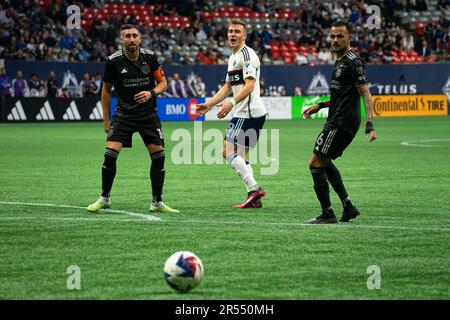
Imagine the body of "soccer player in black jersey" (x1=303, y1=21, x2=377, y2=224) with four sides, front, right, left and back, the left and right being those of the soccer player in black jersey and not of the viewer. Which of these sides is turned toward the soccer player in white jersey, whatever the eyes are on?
right

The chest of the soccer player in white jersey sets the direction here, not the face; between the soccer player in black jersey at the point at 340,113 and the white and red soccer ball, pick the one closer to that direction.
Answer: the white and red soccer ball

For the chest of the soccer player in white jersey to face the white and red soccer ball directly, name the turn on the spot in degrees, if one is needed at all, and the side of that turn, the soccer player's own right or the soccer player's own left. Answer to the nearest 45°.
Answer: approximately 45° to the soccer player's own left

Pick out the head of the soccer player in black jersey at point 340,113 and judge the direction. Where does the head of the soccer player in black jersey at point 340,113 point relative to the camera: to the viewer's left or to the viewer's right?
to the viewer's left

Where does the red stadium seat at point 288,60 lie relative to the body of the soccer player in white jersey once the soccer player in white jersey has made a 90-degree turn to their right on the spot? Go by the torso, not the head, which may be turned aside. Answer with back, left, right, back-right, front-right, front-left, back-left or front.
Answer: front-right

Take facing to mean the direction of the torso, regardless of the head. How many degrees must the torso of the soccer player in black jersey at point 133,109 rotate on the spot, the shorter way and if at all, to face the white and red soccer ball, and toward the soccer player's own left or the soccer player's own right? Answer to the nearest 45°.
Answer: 0° — they already face it

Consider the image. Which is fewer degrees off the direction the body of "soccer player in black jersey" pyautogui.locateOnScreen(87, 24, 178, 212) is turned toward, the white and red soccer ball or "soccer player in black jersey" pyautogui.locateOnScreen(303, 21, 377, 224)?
the white and red soccer ball

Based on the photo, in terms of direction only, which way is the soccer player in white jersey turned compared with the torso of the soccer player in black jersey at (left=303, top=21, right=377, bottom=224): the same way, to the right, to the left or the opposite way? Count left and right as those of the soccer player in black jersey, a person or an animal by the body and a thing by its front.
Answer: the same way

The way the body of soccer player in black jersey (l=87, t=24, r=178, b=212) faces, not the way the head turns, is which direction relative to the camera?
toward the camera

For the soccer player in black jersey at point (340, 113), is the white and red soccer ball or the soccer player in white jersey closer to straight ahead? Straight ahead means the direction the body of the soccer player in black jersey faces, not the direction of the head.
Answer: the white and red soccer ball

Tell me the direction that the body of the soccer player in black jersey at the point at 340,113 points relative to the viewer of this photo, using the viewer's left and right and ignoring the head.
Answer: facing the viewer and to the left of the viewer

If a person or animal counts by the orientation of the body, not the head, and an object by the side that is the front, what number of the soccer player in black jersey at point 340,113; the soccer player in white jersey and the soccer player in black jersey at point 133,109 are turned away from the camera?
0

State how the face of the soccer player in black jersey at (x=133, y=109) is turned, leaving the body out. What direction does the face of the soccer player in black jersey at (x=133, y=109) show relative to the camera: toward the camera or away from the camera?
toward the camera

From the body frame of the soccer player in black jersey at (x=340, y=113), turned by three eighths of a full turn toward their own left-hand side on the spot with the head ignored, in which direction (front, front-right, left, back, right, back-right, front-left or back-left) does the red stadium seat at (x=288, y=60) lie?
left

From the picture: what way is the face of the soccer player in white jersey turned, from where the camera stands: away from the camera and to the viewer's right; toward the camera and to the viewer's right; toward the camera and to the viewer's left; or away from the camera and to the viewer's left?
toward the camera and to the viewer's left
